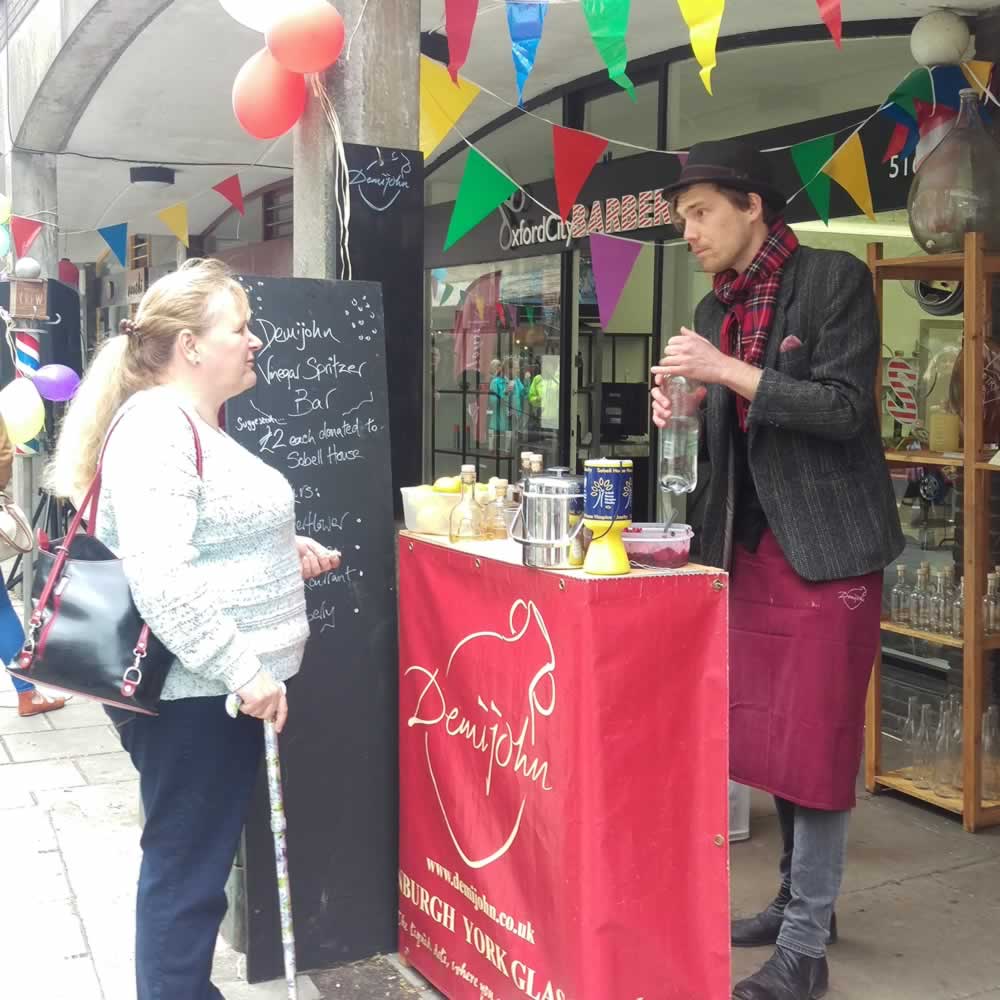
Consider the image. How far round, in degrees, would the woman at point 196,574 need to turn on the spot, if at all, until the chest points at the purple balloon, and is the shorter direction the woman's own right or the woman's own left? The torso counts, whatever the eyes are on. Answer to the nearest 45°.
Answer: approximately 90° to the woman's own left

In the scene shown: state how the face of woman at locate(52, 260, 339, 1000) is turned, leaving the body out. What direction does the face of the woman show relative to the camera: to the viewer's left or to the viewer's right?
to the viewer's right

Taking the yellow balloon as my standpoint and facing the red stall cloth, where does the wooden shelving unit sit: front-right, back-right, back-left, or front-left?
front-left

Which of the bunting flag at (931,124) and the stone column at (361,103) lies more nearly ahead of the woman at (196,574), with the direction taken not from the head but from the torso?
the bunting flag

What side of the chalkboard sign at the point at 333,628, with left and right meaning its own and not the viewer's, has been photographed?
front

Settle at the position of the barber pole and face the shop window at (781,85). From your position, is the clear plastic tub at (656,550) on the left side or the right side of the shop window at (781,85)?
right

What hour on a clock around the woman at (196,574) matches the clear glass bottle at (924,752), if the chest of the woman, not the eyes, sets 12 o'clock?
The clear glass bottle is roughly at 11 o'clock from the woman.

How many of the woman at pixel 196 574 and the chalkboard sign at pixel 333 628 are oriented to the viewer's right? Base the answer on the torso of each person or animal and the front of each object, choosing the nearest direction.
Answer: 1

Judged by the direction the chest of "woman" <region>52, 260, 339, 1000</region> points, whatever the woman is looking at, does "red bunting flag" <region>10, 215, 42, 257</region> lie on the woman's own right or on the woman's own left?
on the woman's own left

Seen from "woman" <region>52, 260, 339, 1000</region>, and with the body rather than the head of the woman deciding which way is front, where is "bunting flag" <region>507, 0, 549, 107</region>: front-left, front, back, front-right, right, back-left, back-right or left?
front-left

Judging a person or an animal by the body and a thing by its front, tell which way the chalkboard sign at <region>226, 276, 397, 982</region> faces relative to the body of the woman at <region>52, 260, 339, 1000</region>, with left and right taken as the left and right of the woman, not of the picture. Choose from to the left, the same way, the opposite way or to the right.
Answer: to the right

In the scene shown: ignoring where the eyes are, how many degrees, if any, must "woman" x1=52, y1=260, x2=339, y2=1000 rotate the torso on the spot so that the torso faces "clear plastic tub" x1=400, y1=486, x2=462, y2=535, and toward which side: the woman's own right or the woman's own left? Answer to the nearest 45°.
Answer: approximately 45° to the woman's own left

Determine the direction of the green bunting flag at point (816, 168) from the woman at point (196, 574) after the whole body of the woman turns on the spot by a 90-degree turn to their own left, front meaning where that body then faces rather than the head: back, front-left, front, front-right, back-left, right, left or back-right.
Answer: front-right

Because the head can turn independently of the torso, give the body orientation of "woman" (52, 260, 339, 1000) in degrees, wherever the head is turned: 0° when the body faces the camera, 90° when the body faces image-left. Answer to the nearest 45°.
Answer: approximately 270°

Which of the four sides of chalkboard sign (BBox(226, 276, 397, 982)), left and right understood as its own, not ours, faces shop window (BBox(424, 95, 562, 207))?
back
